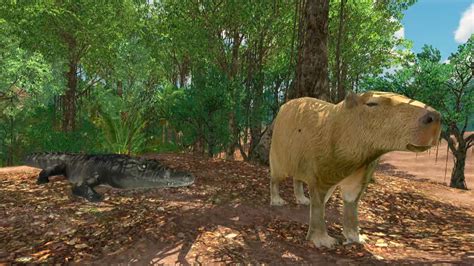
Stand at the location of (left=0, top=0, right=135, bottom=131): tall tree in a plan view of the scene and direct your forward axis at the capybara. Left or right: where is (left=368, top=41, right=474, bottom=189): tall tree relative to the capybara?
left

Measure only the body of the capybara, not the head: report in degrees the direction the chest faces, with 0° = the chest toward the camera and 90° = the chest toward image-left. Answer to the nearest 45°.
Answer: approximately 315°

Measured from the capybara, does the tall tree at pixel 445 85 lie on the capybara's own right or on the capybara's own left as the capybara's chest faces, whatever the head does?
on the capybara's own left

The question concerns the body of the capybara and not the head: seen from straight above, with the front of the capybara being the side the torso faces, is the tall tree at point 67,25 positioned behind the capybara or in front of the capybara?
behind
